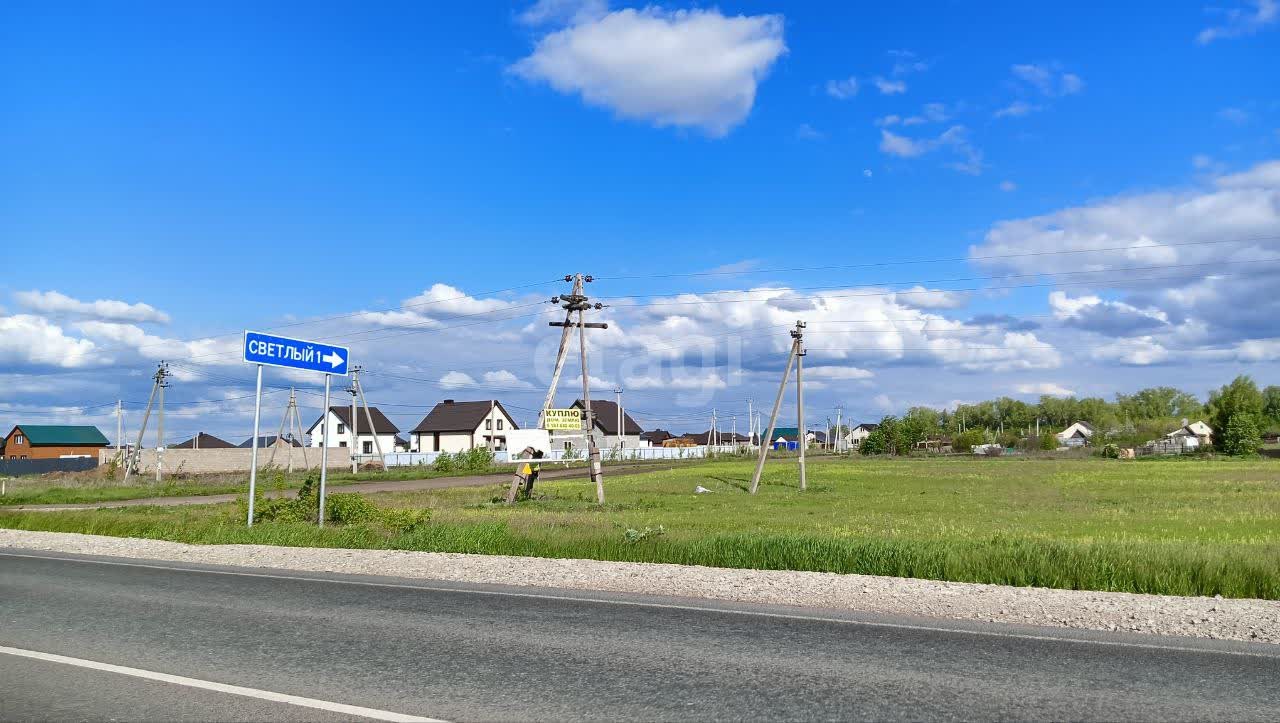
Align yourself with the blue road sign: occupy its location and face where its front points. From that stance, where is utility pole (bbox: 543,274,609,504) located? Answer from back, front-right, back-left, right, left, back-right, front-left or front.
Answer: left

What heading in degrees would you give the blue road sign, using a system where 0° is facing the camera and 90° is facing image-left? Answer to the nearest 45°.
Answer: approximately 315°

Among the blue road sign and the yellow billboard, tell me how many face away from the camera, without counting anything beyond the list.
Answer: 0

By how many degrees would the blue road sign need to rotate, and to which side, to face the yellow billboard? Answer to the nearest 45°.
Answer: approximately 90° to its left

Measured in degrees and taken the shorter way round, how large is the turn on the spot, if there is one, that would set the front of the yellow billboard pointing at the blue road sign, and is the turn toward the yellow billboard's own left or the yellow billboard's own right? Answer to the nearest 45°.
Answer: approximately 45° to the yellow billboard's own right

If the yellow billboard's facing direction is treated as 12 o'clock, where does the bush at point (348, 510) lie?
The bush is roughly at 1 o'clock from the yellow billboard.

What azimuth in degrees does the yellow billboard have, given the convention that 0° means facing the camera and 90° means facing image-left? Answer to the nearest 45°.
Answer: approximately 0°
